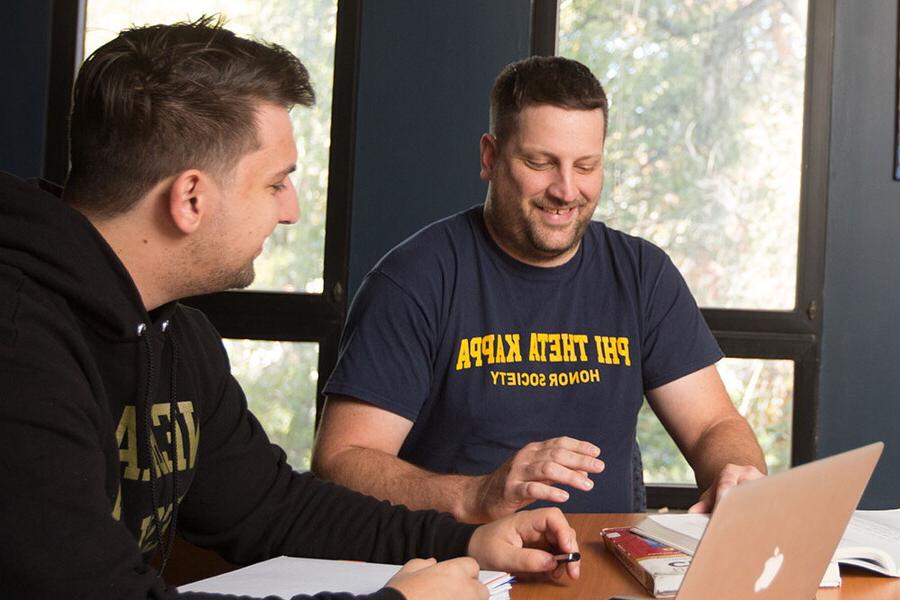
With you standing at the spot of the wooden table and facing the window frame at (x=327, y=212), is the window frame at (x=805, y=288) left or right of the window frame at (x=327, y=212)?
right

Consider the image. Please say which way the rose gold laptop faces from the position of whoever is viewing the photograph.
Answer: facing away from the viewer and to the left of the viewer

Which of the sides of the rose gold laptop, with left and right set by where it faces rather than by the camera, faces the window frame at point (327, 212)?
front

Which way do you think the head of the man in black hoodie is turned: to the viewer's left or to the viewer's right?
to the viewer's right

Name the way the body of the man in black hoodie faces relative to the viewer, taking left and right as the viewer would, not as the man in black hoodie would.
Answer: facing the viewer and to the right of the viewer

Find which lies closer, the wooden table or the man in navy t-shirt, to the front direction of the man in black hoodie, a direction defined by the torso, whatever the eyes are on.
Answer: the wooden table
